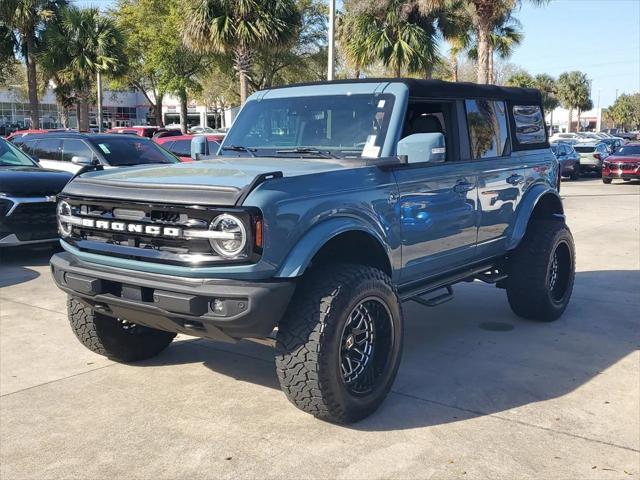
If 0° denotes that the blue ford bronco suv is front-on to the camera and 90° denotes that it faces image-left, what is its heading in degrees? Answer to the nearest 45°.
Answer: approximately 45°

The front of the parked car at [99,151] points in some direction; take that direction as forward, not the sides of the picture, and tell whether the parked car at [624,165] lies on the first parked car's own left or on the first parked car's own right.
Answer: on the first parked car's own left

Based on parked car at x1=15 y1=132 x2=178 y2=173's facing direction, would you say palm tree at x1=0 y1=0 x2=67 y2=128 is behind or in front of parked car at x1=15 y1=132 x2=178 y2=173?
behind

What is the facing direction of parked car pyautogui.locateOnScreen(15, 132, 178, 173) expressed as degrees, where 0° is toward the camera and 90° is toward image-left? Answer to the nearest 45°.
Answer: approximately 315°

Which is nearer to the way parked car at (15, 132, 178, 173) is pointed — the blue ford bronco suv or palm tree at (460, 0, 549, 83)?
the blue ford bronco suv

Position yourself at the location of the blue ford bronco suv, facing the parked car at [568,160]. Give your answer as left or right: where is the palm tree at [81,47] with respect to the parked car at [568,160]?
left

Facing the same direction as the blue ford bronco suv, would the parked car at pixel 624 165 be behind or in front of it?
behind

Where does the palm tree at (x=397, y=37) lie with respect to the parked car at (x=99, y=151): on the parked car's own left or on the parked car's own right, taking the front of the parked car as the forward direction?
on the parked car's own left

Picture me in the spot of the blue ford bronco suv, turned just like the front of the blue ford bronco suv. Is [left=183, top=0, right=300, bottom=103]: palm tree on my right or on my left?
on my right

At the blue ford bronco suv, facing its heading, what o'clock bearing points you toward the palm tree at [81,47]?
The palm tree is roughly at 4 o'clock from the blue ford bronco suv.
